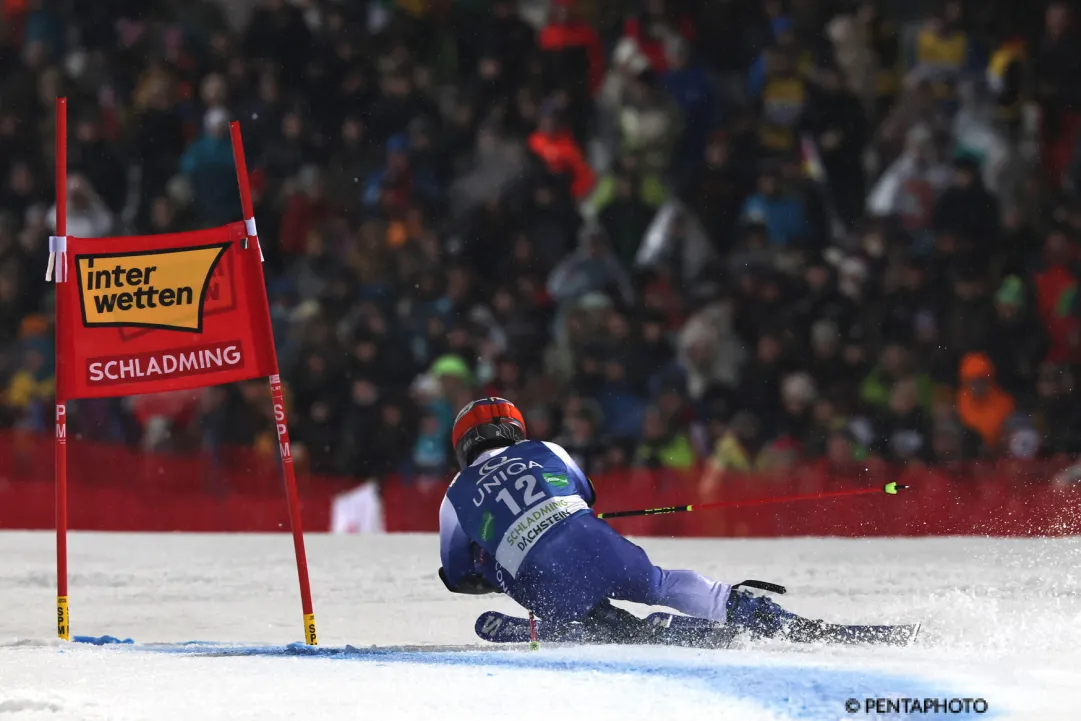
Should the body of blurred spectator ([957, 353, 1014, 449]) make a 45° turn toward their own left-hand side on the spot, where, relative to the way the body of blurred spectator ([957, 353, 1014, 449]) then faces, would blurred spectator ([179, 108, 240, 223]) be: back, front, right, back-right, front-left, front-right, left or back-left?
back-right

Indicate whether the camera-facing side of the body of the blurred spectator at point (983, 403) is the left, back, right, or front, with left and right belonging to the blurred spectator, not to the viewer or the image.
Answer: front

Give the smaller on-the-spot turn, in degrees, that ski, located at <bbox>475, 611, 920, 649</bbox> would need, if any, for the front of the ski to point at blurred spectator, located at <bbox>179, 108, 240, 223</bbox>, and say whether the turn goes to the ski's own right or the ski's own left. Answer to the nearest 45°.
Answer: approximately 45° to the ski's own right

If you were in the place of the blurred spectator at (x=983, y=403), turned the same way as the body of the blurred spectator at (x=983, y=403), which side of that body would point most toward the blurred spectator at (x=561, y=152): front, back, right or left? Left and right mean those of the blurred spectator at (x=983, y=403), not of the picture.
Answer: right

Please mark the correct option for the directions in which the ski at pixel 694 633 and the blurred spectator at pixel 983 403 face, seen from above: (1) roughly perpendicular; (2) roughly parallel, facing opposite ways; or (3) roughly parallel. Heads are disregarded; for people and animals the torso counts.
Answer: roughly perpendicular

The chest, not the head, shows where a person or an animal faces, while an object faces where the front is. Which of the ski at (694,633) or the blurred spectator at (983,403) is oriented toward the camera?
the blurred spectator

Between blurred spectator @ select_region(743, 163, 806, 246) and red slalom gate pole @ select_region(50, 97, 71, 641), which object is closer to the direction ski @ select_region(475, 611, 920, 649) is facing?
the red slalom gate pole

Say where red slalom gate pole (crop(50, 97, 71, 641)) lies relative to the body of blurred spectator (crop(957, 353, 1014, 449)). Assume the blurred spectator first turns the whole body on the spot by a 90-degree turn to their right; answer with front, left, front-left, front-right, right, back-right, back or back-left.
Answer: front-left

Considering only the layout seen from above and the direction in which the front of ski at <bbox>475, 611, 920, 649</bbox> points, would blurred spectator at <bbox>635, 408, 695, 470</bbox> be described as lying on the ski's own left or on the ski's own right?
on the ski's own right

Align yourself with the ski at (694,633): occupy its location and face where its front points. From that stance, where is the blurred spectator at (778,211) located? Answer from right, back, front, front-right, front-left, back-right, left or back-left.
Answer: right

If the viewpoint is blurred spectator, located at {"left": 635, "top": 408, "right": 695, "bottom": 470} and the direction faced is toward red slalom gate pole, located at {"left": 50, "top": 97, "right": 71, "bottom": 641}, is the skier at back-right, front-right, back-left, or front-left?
front-left

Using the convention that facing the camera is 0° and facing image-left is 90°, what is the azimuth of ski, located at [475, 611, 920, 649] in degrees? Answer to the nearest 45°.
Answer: approximately 90°

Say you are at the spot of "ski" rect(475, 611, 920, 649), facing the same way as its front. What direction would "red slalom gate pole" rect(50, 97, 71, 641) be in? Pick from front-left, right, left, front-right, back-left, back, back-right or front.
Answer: front
